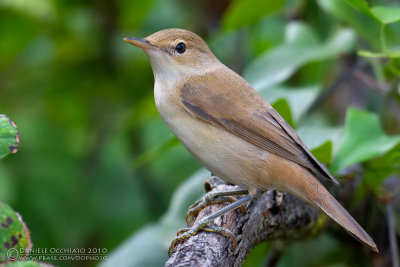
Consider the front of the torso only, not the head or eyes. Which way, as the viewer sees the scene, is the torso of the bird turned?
to the viewer's left
